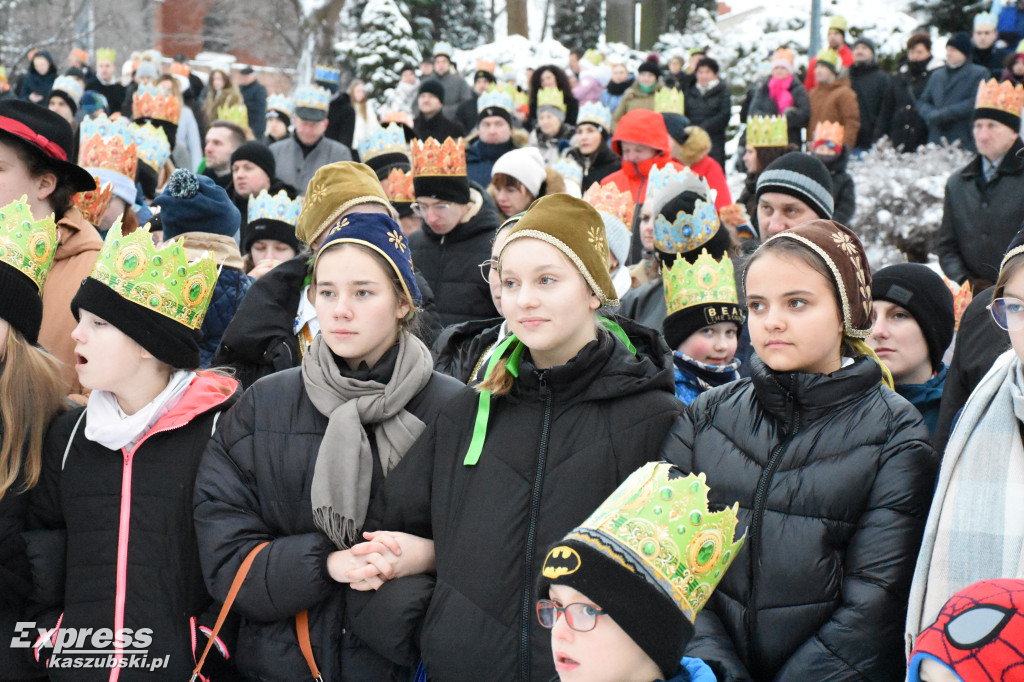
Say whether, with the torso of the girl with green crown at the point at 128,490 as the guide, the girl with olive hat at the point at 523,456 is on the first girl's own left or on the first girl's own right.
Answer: on the first girl's own left

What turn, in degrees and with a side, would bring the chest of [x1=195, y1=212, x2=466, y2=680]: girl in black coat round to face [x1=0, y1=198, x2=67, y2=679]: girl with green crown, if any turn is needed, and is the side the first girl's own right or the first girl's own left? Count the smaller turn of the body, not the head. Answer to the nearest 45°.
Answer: approximately 135° to the first girl's own right

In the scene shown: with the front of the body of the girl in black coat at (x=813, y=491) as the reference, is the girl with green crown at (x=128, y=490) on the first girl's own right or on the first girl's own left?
on the first girl's own right

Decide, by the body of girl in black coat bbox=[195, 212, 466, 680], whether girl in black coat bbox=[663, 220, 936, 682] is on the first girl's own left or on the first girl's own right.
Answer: on the first girl's own left

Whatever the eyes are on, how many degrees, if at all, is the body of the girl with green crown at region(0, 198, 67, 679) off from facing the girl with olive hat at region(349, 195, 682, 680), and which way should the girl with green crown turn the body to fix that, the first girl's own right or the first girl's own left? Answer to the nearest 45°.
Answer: approximately 135° to the first girl's own left

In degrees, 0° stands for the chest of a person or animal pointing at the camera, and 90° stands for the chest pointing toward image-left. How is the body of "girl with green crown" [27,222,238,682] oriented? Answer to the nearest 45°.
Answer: approximately 45°
